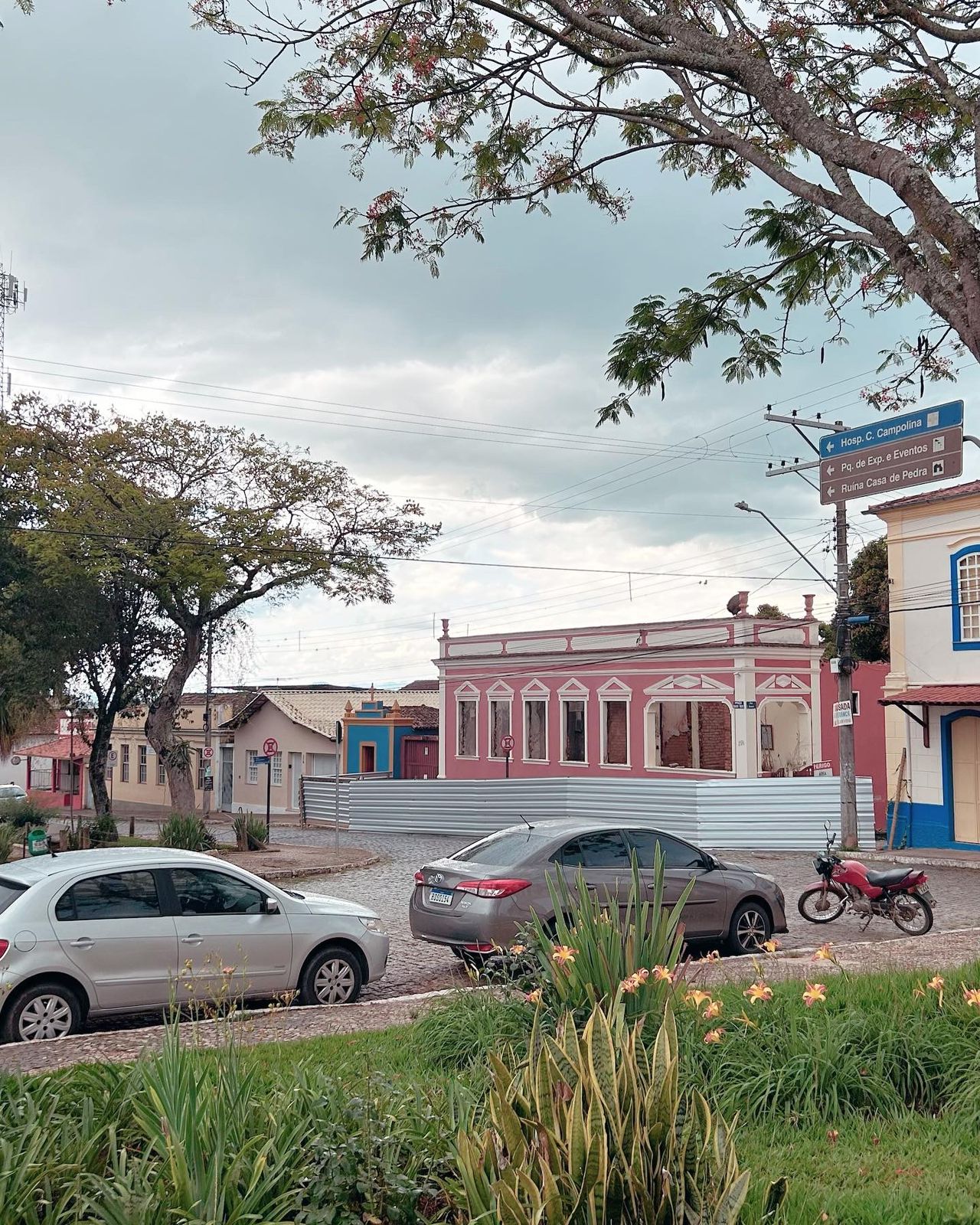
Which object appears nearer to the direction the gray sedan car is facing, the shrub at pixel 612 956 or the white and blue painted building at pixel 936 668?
the white and blue painted building

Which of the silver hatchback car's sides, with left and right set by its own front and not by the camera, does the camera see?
right

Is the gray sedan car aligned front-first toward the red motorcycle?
yes

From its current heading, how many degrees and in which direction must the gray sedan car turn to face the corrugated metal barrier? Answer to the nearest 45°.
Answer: approximately 45° to its left

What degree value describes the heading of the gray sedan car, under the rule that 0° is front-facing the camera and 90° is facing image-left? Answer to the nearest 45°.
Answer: approximately 225°

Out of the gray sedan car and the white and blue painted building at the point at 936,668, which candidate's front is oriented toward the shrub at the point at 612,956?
the white and blue painted building

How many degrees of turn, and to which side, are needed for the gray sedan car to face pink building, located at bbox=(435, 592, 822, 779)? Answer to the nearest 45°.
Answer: approximately 45° to its left

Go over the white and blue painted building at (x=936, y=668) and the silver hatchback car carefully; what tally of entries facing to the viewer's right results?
1

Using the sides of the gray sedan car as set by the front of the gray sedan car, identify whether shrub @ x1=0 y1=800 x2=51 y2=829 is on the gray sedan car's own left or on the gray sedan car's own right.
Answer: on the gray sedan car's own left

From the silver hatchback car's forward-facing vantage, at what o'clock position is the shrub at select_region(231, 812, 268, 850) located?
The shrub is roughly at 9 o'clock from the silver hatchback car.

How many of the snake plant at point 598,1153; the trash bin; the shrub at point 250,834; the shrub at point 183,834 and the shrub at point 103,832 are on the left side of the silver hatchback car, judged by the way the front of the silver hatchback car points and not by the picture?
4

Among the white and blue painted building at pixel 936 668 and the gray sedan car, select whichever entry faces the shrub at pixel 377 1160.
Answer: the white and blue painted building
